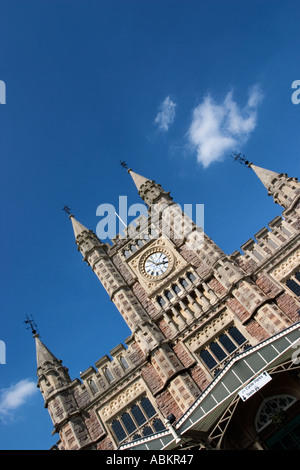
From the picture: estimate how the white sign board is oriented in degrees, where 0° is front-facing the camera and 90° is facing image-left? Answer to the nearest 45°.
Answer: approximately 0°
